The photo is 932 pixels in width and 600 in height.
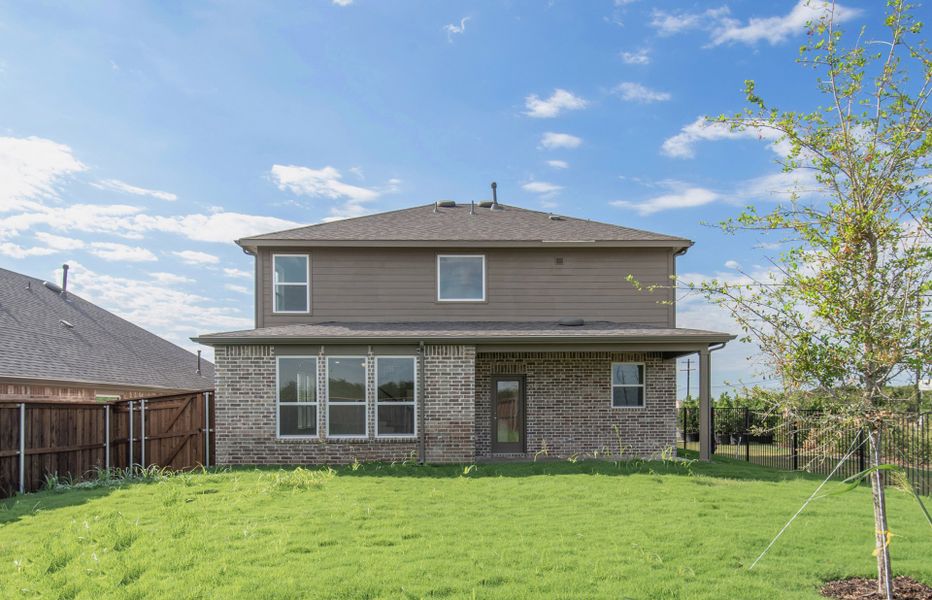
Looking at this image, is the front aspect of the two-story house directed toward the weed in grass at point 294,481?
no

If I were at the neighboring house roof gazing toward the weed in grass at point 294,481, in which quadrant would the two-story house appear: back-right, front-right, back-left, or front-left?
front-left

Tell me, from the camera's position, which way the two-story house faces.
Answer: facing away from the viewer

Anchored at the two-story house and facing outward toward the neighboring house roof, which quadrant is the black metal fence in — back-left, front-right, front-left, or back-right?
back-left

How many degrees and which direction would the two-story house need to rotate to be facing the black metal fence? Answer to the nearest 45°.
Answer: approximately 135° to its right

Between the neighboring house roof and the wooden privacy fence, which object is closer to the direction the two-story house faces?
the neighboring house roof

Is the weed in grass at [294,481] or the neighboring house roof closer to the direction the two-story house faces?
the neighboring house roof

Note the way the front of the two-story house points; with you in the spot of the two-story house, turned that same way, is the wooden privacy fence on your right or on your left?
on your left
